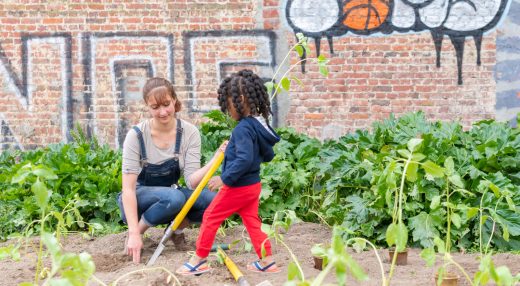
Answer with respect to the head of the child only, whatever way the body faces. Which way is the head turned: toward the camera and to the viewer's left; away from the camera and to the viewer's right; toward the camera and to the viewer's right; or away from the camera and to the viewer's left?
away from the camera and to the viewer's left

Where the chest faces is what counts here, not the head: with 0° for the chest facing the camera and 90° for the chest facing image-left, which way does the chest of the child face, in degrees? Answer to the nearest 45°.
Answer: approximately 90°
